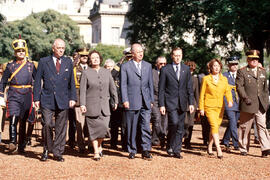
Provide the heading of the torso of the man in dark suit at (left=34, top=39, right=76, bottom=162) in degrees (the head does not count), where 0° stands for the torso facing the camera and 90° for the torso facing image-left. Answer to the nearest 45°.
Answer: approximately 0°

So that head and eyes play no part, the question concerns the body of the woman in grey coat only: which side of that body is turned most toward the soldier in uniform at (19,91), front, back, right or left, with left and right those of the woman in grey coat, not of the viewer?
right

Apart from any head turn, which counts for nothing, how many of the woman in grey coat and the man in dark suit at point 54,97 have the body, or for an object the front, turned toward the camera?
2

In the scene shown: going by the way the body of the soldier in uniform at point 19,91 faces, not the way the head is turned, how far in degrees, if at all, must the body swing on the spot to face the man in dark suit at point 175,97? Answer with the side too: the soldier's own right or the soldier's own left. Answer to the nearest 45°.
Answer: approximately 90° to the soldier's own left

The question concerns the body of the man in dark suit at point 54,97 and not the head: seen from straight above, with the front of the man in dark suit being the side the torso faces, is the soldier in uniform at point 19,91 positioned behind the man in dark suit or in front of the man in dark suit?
behind

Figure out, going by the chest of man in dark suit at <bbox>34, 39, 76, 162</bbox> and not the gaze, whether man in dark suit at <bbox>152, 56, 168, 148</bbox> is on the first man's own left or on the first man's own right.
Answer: on the first man's own left

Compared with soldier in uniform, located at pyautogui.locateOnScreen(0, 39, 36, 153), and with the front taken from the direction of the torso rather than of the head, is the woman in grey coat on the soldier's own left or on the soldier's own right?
on the soldier's own left

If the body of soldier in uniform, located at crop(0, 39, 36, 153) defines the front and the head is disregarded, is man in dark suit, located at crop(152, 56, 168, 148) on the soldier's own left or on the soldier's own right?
on the soldier's own left

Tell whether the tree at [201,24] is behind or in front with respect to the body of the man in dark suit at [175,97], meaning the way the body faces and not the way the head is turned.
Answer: behind

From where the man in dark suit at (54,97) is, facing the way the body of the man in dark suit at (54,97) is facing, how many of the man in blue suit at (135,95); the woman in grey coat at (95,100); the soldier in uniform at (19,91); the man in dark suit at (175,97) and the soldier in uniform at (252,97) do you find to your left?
4

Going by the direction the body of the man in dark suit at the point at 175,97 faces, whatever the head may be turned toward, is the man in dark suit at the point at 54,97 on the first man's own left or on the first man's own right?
on the first man's own right
